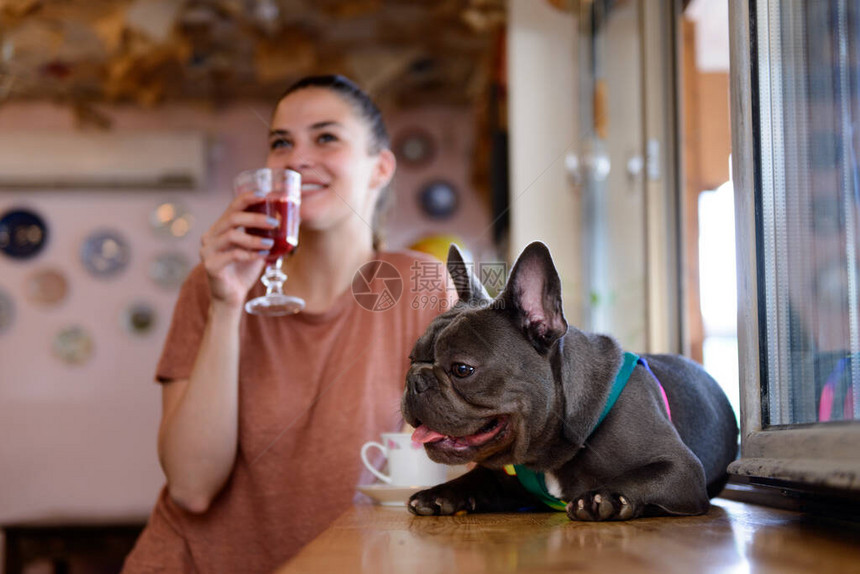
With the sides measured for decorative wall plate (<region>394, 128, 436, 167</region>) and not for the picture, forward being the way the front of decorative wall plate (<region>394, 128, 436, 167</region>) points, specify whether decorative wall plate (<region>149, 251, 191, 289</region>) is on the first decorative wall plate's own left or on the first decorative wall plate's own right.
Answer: on the first decorative wall plate's own right

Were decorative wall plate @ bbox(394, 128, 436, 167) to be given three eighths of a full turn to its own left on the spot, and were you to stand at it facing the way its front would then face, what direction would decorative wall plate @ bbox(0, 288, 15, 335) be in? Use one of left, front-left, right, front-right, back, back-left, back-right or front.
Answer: back-left

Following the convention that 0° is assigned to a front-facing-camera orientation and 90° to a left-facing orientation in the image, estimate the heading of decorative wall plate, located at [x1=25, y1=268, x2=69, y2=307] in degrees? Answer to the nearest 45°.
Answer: approximately 0°

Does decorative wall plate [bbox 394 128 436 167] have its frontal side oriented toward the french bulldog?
yes

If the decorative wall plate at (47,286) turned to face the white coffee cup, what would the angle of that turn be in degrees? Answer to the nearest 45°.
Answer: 0° — it already faces it

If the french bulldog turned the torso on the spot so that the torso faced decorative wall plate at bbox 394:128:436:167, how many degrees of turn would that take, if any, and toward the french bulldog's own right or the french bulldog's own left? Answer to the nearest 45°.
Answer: approximately 135° to the french bulldog's own right

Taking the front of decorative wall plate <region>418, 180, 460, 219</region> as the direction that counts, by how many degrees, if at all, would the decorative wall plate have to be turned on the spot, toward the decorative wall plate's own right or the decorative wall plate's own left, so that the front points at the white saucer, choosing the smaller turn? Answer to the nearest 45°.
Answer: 0° — it already faces it

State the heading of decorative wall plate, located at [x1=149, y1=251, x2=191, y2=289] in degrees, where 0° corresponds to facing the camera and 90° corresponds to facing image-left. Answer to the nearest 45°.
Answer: approximately 0°

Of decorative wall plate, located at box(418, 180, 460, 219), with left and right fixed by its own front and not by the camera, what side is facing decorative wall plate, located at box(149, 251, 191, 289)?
right

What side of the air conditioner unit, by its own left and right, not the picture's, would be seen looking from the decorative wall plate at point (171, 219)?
left
